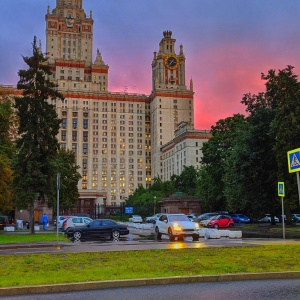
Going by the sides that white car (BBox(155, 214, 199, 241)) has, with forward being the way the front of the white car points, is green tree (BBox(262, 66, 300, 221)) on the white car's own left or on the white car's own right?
on the white car's own left

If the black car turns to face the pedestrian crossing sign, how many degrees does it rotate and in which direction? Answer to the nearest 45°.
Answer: approximately 135° to its left

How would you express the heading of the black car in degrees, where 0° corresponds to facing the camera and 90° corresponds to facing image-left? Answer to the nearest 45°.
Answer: approximately 90°

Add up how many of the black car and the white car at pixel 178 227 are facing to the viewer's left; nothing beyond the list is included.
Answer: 1

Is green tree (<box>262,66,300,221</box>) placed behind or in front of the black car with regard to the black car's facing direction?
behind

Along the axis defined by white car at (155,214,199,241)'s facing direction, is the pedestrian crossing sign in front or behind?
in front

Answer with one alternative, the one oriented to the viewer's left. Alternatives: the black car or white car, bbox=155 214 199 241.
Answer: the black car

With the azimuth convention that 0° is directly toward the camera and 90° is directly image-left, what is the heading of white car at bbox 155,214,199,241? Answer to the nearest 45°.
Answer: approximately 315°

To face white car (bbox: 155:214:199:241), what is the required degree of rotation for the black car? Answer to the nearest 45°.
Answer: approximately 135° to its left

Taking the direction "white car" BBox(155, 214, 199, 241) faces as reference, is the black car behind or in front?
behind
